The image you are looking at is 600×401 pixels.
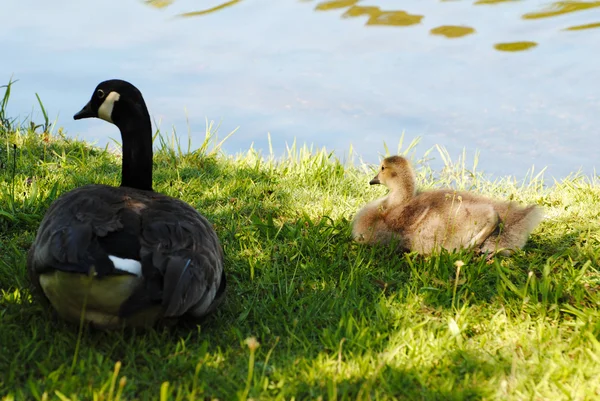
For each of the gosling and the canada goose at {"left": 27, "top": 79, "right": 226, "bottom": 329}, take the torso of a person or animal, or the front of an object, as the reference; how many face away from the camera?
1

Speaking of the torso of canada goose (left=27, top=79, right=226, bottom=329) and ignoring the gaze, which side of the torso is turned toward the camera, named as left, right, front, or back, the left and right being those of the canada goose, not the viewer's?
back

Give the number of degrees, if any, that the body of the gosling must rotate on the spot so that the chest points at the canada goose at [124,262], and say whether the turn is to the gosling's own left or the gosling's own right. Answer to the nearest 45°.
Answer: approximately 45° to the gosling's own left

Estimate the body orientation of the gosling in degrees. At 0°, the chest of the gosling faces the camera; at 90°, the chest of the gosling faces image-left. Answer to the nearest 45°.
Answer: approximately 90°

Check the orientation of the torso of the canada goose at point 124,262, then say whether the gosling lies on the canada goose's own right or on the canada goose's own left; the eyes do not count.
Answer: on the canada goose's own right
